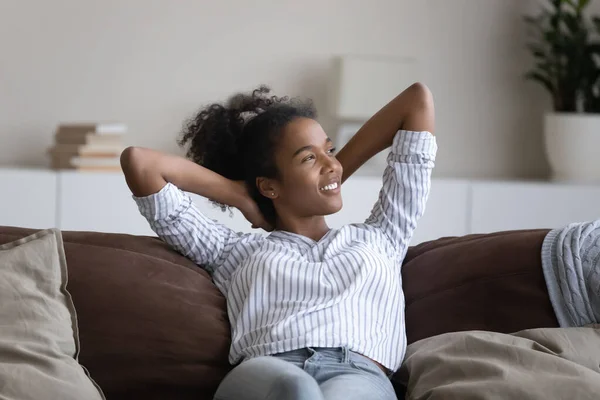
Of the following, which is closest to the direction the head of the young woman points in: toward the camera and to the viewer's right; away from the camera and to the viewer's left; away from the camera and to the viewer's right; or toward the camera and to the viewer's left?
toward the camera and to the viewer's right

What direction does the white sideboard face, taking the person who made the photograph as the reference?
facing the viewer

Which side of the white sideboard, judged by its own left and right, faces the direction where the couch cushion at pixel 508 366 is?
front

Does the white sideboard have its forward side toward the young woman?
yes

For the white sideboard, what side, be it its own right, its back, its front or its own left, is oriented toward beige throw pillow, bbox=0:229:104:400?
front

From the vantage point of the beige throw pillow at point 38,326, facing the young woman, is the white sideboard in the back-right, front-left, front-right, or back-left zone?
front-left
